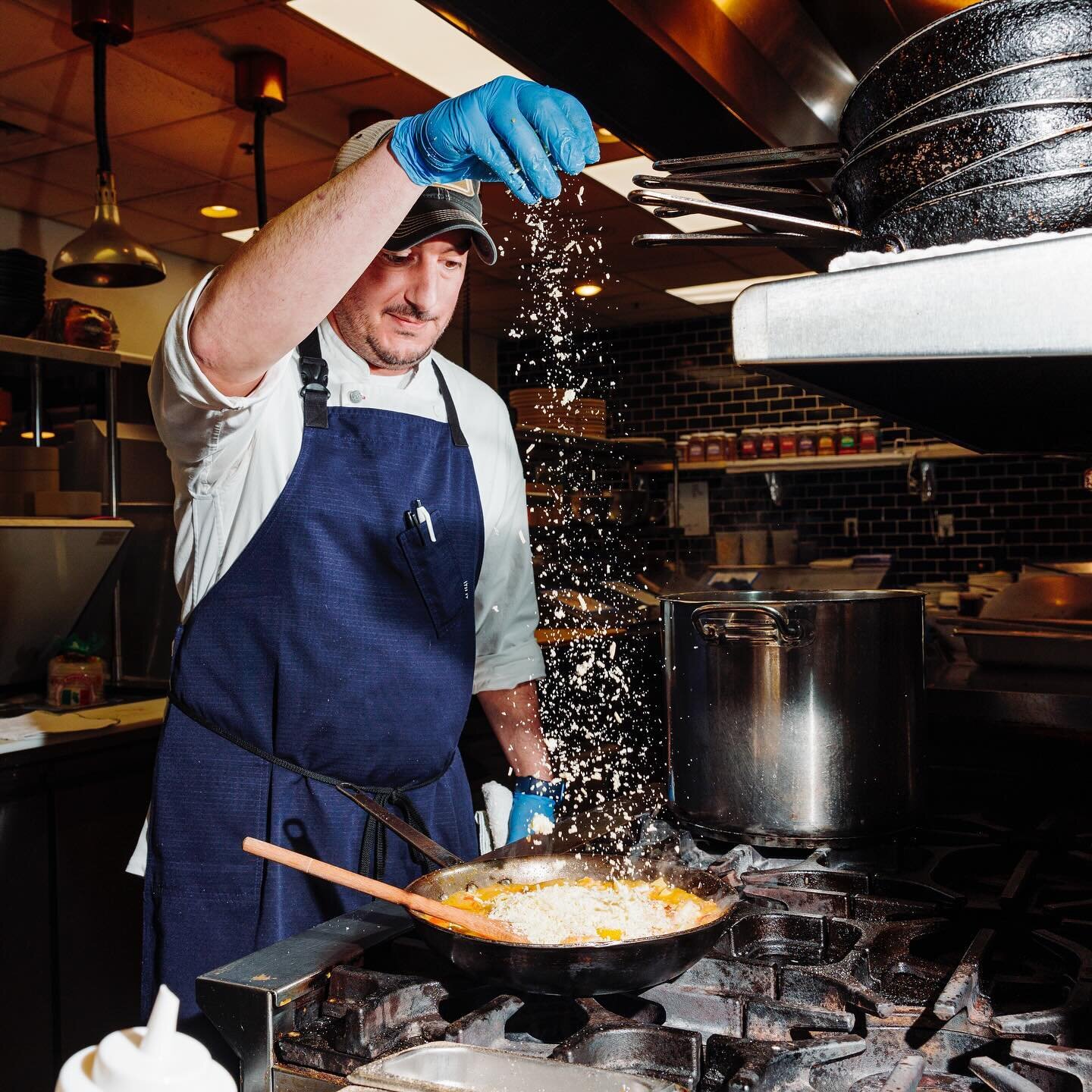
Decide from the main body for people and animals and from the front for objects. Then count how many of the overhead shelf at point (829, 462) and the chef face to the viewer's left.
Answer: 0

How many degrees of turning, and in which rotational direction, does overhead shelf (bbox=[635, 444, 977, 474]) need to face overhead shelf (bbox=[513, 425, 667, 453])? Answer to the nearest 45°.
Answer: approximately 90° to its right

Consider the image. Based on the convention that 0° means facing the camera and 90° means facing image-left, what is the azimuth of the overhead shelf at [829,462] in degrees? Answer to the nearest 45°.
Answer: approximately 0°

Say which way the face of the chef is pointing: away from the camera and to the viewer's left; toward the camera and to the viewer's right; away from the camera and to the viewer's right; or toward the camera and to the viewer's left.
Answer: toward the camera and to the viewer's right

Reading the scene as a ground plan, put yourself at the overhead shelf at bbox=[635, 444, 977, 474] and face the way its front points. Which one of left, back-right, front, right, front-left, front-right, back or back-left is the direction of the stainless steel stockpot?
front

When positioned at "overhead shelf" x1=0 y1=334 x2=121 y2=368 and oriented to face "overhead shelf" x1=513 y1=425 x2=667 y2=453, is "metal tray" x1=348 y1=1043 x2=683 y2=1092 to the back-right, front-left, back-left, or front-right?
back-right

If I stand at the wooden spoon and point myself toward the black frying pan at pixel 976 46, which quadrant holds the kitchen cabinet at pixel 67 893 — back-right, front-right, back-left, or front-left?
back-left

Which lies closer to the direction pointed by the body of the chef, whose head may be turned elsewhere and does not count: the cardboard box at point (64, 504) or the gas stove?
the gas stove

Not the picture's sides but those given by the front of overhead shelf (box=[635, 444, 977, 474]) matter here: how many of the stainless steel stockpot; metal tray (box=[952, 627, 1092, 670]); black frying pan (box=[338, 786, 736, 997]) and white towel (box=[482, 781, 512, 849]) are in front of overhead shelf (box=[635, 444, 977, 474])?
4

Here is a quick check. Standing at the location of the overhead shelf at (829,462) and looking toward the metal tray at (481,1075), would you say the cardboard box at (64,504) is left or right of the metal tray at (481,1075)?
right

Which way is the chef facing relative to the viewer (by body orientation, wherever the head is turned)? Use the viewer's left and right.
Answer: facing the viewer and to the right of the viewer

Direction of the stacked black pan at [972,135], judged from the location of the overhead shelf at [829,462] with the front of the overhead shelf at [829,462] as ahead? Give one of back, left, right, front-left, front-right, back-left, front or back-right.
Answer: front

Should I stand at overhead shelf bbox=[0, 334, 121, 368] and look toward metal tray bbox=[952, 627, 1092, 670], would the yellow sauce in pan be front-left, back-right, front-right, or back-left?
front-right

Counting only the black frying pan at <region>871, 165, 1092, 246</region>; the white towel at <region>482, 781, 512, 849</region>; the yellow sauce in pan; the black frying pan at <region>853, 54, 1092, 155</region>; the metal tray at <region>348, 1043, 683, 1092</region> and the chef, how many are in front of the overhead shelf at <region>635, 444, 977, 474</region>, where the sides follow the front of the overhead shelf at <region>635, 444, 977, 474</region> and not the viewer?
6

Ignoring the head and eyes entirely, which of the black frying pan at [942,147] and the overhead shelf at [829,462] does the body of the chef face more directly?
the black frying pan

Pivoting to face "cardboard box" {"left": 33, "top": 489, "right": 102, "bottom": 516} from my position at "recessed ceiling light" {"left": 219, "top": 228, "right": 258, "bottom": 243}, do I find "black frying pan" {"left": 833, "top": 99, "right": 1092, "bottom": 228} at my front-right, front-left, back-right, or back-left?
front-left

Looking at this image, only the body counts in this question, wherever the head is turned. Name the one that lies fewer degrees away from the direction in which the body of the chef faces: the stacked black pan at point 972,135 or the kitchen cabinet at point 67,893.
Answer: the stacked black pan

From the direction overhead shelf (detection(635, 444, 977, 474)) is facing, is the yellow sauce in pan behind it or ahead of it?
ahead
